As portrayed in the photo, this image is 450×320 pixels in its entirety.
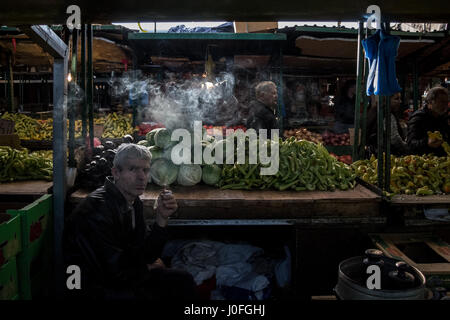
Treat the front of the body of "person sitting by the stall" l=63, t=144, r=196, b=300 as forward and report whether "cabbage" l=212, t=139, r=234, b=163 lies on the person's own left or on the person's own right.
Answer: on the person's own left

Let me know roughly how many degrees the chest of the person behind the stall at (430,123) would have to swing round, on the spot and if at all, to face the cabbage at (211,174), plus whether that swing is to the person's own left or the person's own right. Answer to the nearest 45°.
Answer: approximately 90° to the person's own right

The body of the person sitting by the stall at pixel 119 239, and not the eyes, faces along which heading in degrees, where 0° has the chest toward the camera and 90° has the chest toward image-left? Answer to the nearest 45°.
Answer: approximately 315°

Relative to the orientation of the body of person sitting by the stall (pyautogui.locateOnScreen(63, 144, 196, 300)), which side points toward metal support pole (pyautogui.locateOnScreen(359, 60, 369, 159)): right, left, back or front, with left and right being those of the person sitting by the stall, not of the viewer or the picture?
left

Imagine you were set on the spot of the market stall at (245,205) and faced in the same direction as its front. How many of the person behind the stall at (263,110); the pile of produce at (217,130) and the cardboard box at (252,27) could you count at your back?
3

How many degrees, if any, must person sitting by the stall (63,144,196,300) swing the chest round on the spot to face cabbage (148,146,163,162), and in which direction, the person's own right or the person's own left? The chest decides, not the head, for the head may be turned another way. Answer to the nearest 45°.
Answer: approximately 135° to the person's own left
